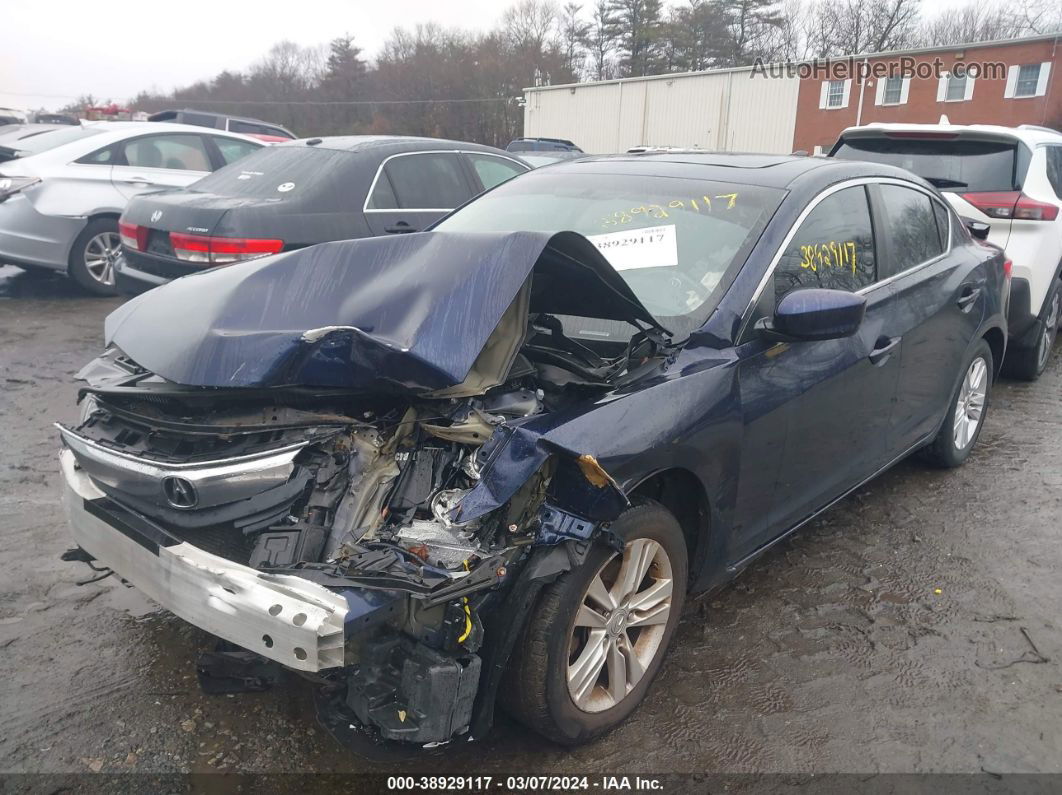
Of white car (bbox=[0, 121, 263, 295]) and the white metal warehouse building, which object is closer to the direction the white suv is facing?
the white metal warehouse building

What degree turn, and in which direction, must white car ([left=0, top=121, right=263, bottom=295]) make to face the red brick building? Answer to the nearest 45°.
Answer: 0° — it already faces it

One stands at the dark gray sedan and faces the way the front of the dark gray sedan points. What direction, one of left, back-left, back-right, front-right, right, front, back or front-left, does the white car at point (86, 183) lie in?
left

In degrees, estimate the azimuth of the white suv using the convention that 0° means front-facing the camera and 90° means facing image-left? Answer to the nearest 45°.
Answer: approximately 225°

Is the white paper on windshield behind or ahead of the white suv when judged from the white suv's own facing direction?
behind

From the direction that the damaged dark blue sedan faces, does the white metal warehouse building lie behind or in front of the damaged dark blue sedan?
behind

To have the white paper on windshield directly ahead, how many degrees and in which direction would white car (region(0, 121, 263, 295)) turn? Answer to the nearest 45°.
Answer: approximately 135° to its right

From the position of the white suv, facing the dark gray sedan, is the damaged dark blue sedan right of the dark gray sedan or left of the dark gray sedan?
left

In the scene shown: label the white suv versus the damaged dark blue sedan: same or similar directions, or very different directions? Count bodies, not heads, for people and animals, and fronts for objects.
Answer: very different directions

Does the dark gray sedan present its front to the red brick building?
yes

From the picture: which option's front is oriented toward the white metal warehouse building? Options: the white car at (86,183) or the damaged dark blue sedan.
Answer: the white car

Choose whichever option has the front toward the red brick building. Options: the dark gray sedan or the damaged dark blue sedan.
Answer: the dark gray sedan

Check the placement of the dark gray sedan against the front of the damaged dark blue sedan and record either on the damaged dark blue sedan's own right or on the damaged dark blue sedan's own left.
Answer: on the damaged dark blue sedan's own right
